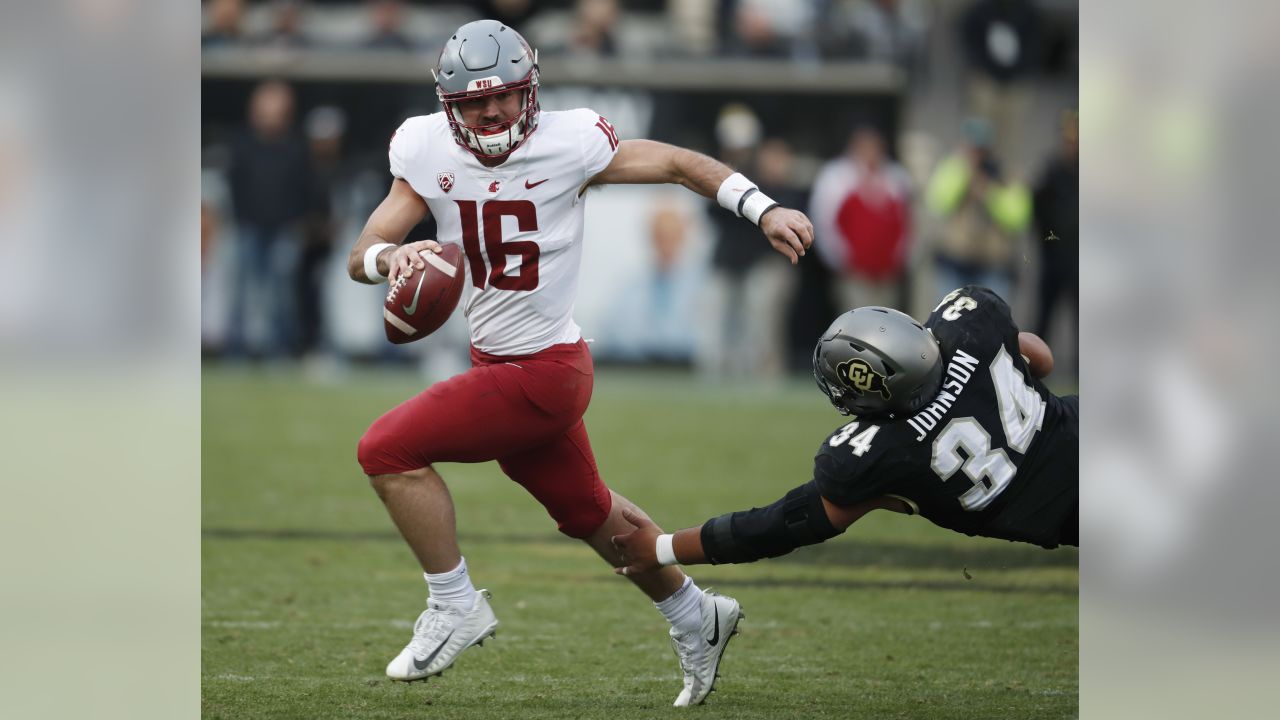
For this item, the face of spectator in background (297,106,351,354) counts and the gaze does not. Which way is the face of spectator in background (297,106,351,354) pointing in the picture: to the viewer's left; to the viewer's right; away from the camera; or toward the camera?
toward the camera

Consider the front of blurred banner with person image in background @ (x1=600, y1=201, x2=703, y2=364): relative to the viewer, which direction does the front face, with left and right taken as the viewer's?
facing the viewer

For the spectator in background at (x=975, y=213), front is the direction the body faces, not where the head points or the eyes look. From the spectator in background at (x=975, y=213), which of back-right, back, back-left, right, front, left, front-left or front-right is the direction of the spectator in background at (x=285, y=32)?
right

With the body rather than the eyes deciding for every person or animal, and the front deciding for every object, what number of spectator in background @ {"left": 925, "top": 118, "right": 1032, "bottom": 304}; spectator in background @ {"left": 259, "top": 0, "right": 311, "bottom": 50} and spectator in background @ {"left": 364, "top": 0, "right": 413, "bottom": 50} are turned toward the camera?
3

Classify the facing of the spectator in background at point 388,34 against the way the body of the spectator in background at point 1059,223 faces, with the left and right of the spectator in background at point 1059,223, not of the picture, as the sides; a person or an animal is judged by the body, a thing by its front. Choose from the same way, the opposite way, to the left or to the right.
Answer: the same way

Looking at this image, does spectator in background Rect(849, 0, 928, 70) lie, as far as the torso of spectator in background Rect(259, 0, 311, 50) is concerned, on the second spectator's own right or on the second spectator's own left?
on the second spectator's own left

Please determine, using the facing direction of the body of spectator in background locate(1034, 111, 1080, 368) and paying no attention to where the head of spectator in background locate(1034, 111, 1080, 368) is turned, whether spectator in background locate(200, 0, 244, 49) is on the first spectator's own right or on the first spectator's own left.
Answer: on the first spectator's own right

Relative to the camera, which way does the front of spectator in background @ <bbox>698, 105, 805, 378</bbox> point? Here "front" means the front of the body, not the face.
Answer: toward the camera

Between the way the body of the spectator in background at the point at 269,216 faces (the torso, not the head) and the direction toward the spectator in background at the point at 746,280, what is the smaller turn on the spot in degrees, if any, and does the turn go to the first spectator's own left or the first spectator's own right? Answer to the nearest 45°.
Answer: approximately 90° to the first spectator's own left

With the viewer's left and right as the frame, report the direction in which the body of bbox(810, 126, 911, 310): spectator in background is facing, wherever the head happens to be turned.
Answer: facing the viewer

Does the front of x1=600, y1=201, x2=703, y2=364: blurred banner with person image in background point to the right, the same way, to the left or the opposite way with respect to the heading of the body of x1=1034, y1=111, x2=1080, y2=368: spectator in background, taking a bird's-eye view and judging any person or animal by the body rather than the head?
the same way

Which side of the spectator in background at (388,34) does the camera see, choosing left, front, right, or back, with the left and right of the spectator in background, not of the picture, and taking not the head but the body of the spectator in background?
front

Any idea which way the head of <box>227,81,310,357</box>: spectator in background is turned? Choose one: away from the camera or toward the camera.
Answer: toward the camera

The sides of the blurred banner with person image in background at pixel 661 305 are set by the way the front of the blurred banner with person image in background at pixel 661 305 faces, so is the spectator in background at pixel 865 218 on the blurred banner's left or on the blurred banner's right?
on the blurred banner's left

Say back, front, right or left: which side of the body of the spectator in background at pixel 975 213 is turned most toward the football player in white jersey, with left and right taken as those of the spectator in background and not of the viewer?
front

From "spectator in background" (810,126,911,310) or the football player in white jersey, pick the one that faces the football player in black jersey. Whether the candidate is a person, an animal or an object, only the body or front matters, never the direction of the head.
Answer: the spectator in background
